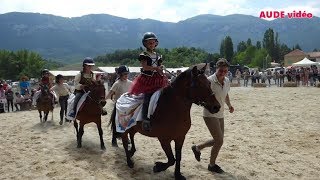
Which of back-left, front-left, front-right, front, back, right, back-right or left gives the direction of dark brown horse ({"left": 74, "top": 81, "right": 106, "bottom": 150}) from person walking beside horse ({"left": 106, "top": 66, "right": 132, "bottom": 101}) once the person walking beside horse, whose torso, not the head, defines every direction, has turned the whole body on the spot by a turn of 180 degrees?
left

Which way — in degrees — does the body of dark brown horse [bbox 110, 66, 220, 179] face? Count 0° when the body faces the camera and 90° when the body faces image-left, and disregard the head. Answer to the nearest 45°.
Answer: approximately 315°

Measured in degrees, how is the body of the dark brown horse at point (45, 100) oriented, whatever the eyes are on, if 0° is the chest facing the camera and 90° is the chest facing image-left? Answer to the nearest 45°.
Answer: approximately 0°

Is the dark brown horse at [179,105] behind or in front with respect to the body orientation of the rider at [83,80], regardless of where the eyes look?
in front

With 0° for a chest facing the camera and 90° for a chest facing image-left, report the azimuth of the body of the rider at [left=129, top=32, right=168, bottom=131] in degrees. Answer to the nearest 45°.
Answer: approximately 315°

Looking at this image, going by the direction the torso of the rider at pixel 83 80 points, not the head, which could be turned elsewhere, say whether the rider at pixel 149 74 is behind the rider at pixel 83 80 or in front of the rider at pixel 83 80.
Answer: in front

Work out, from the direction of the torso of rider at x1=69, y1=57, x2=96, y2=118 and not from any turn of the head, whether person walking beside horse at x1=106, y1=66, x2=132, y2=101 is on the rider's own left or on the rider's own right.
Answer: on the rider's own left

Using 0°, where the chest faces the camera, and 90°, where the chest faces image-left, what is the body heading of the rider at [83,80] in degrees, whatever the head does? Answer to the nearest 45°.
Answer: approximately 315°

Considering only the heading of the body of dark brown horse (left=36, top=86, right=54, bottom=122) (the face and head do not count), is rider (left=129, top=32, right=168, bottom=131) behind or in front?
in front
